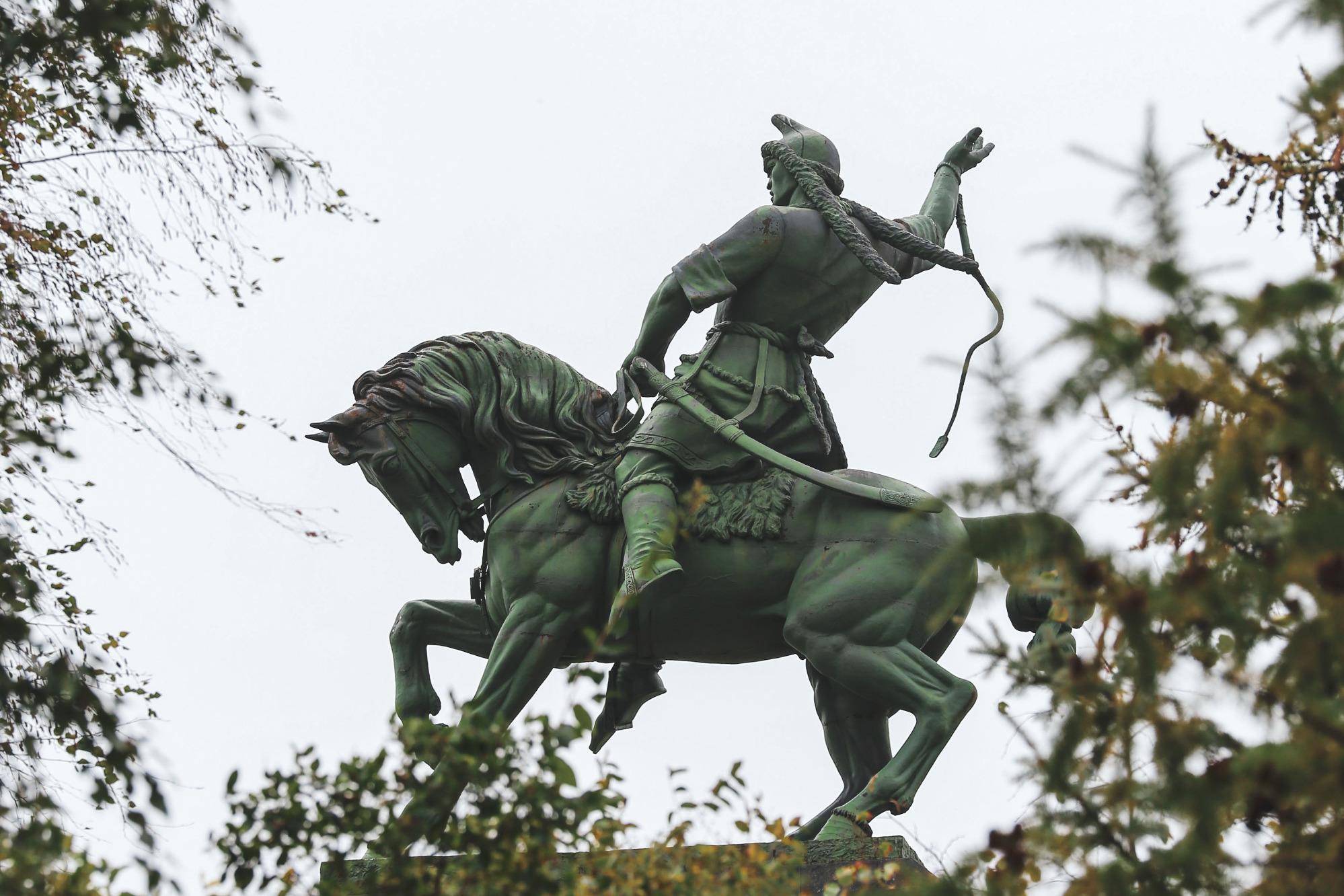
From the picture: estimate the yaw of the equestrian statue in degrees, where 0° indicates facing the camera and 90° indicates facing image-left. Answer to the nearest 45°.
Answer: approximately 90°

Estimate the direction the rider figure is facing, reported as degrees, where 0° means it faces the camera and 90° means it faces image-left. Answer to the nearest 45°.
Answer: approximately 135°
